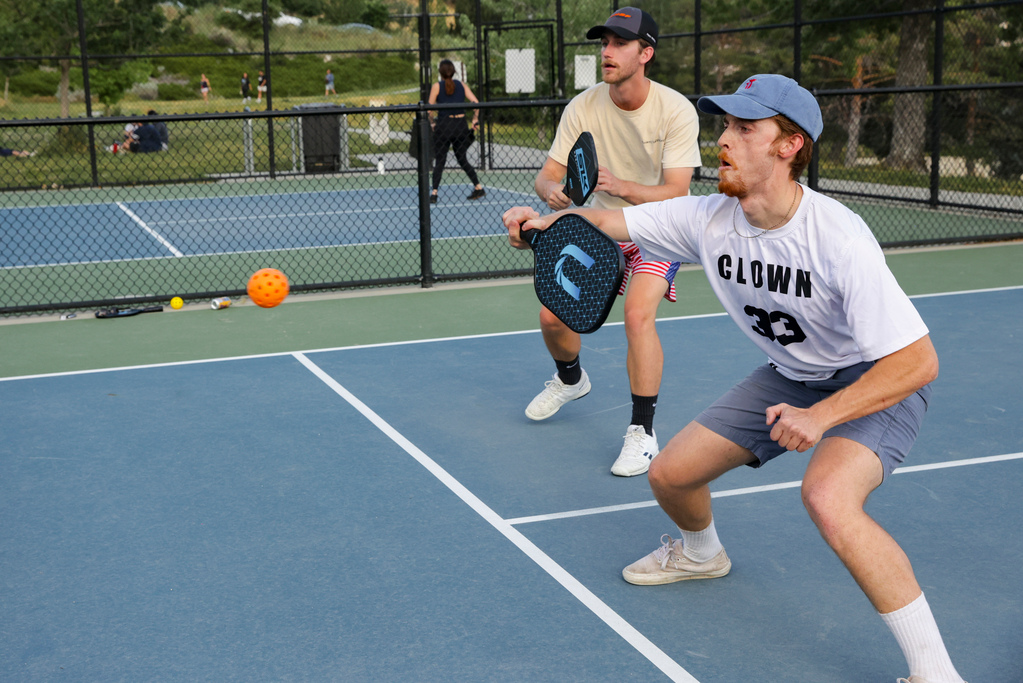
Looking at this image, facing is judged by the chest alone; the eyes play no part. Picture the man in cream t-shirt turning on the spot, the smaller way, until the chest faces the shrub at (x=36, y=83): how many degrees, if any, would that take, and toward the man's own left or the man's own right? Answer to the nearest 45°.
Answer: approximately 90° to the man's own right

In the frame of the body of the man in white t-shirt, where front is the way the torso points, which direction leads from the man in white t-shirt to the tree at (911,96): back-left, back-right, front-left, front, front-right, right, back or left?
back-right

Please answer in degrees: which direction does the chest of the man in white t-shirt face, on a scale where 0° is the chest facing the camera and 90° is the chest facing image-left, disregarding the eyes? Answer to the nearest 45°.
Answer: approximately 45°

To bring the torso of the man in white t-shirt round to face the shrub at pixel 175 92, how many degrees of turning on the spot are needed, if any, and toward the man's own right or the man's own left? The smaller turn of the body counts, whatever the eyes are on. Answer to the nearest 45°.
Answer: approximately 90° to the man's own right

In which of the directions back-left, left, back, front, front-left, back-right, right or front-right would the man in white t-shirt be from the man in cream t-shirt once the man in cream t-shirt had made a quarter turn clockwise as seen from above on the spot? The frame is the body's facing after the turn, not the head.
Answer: back-left

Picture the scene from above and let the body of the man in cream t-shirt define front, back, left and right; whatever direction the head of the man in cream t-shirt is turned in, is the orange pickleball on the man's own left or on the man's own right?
on the man's own right

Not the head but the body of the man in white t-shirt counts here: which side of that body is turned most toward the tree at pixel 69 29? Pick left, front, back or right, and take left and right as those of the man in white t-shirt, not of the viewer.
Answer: right

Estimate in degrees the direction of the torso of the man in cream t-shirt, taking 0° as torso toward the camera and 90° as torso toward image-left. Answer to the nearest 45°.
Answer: approximately 45°
